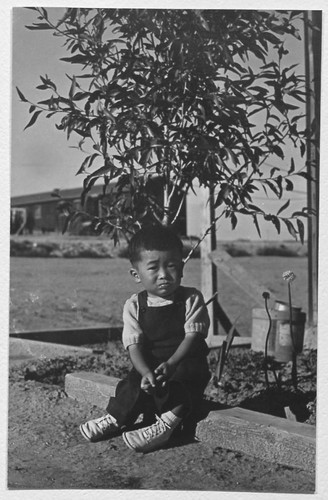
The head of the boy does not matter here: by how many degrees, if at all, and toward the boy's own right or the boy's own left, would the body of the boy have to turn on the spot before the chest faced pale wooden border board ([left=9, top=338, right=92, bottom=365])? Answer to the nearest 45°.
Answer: approximately 90° to the boy's own right

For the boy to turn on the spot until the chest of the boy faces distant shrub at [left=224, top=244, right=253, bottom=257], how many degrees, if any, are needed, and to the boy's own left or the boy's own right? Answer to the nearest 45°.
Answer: approximately 135° to the boy's own right

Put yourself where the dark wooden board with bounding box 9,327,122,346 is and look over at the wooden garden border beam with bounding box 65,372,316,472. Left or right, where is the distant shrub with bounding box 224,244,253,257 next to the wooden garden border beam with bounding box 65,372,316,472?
left

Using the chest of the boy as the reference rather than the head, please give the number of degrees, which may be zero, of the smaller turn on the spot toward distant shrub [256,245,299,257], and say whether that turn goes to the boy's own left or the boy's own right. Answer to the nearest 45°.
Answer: approximately 180°

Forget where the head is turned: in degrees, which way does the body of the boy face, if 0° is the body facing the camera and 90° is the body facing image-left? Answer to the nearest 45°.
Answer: approximately 45°

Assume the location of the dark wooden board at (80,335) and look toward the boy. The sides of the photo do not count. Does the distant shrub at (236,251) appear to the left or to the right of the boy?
left
